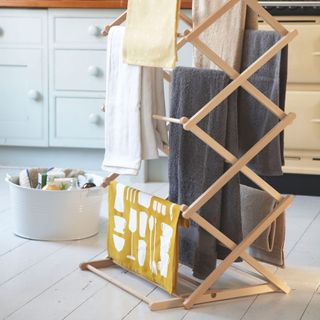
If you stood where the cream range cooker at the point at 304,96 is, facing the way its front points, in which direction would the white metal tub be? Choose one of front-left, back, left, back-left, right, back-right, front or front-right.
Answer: front-right

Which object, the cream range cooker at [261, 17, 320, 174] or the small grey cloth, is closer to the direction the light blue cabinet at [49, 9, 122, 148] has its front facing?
the small grey cloth

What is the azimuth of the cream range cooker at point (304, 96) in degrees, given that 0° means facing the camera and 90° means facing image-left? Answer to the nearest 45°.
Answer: approximately 0°

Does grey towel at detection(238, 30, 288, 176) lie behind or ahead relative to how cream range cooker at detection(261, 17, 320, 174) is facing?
ahead

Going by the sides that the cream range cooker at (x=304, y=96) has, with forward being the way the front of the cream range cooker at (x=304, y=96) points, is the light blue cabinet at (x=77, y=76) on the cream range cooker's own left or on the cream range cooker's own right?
on the cream range cooker's own right

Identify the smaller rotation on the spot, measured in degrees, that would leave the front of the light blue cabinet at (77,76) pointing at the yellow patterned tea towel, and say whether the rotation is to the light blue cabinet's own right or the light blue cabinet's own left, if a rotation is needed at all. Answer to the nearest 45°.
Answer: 0° — it already faces it
